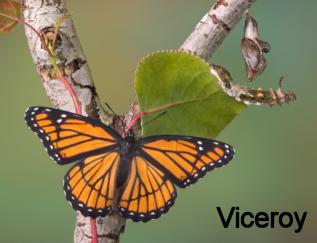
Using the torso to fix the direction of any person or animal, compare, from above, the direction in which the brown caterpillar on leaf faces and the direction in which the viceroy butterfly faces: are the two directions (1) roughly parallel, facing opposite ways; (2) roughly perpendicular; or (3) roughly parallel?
roughly perpendicular

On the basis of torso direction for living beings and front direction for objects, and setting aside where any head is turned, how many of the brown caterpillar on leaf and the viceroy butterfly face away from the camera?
1

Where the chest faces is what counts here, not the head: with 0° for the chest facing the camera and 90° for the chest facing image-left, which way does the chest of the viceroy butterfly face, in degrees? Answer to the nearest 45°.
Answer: approximately 180°
